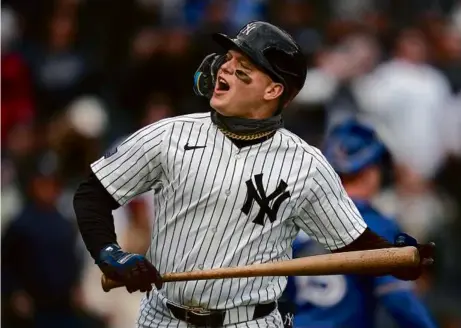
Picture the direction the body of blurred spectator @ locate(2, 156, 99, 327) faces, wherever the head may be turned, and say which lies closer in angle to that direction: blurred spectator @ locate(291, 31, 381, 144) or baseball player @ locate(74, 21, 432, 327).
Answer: the baseball player

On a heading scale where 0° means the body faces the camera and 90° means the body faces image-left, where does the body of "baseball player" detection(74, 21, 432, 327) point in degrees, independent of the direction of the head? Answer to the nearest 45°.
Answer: approximately 0°

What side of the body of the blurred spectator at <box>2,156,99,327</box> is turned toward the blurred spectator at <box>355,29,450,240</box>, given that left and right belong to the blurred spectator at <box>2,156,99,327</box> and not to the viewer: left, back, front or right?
left

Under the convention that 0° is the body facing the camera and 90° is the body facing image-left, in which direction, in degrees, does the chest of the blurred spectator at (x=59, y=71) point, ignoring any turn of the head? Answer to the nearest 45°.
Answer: approximately 0°

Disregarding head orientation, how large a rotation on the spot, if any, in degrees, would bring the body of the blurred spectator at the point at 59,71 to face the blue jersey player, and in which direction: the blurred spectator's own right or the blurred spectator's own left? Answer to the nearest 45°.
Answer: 0° — they already face them

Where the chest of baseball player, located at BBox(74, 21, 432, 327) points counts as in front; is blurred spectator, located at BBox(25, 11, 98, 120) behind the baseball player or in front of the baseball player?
behind
